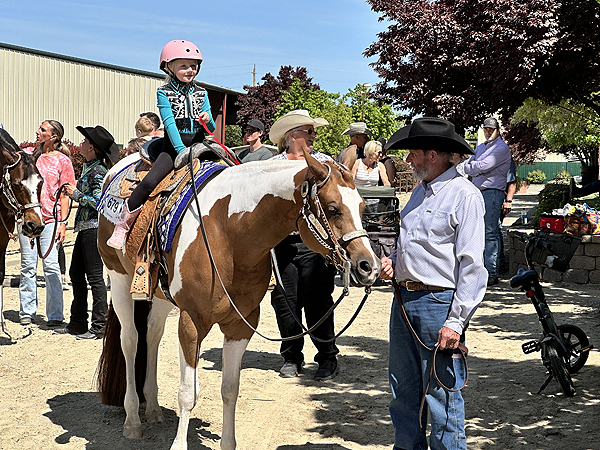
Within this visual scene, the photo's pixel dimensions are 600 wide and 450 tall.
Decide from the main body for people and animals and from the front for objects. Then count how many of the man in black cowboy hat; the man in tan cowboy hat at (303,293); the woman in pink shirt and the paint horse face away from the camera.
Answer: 0

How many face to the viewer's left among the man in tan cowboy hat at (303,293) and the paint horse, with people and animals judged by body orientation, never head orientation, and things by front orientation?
0

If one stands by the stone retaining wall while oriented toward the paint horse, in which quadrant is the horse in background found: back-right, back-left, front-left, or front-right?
front-right

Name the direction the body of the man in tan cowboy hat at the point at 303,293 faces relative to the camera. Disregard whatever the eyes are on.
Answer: toward the camera

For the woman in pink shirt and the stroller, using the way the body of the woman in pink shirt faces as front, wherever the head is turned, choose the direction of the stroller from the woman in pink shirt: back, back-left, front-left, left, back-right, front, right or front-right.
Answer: back-left

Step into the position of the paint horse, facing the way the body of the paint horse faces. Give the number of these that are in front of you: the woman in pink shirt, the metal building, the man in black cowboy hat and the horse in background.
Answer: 1

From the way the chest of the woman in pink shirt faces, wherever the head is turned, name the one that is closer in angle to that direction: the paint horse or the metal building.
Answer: the paint horse

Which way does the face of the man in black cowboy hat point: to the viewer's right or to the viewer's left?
to the viewer's left

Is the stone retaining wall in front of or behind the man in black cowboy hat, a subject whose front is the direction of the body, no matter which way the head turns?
behind

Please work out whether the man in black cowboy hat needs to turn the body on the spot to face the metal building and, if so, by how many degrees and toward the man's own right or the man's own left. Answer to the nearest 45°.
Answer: approximately 90° to the man's own right

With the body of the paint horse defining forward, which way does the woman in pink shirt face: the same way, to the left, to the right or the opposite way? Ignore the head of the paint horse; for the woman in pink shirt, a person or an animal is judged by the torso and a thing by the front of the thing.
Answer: to the right

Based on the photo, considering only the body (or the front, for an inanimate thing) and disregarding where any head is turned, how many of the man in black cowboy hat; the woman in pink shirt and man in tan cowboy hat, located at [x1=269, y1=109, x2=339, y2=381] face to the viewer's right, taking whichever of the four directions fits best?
0

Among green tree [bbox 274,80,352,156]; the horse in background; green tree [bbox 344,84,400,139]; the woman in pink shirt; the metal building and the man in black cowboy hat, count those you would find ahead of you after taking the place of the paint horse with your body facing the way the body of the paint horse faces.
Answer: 1
